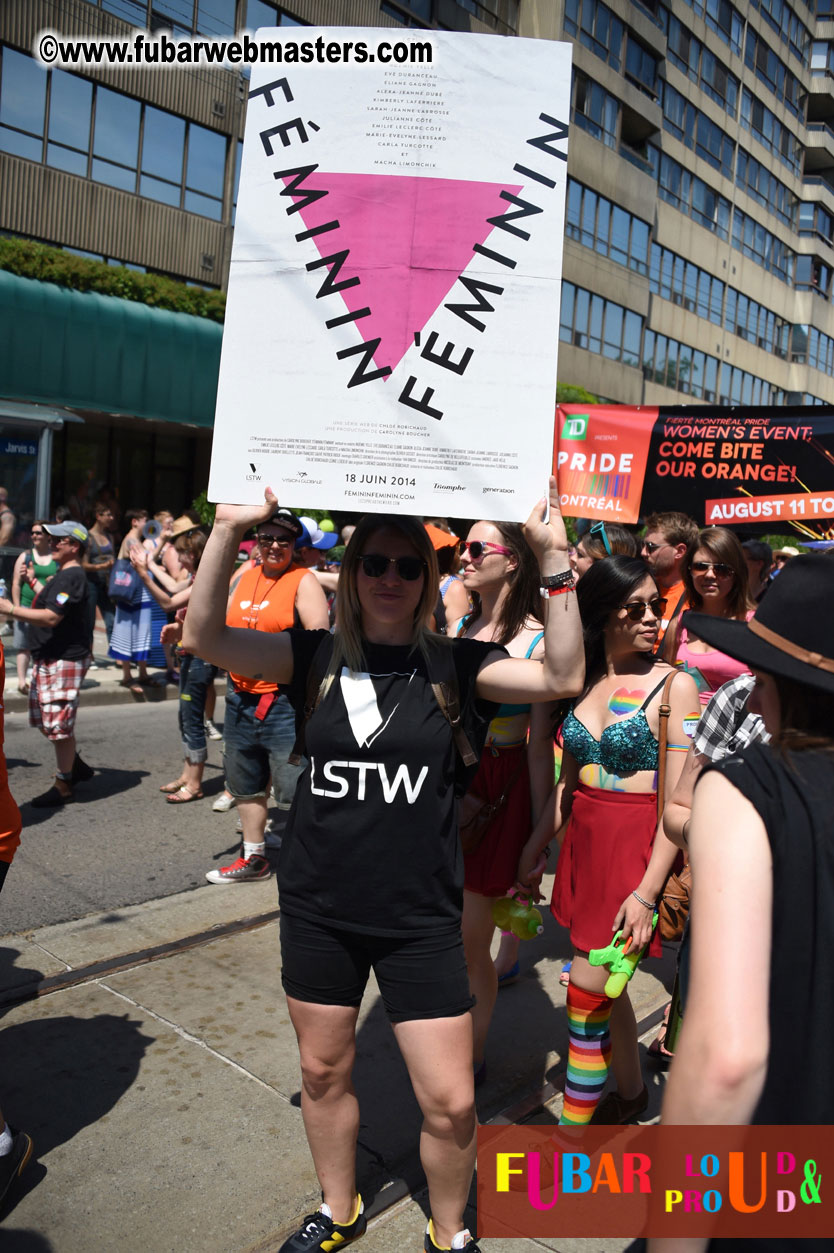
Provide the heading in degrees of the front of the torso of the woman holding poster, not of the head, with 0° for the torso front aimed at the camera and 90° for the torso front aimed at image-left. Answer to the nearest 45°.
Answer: approximately 0°

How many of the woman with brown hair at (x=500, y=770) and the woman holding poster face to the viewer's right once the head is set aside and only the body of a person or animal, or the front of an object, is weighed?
0

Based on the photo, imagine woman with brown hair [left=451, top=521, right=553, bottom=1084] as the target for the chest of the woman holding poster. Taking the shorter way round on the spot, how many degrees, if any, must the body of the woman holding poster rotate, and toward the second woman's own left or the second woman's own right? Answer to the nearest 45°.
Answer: approximately 180°

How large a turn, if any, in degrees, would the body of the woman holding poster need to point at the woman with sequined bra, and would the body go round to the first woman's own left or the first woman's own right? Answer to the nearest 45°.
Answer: approximately 135° to the first woman's own left

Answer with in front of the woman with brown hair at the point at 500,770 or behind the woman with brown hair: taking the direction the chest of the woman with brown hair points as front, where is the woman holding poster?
in front
